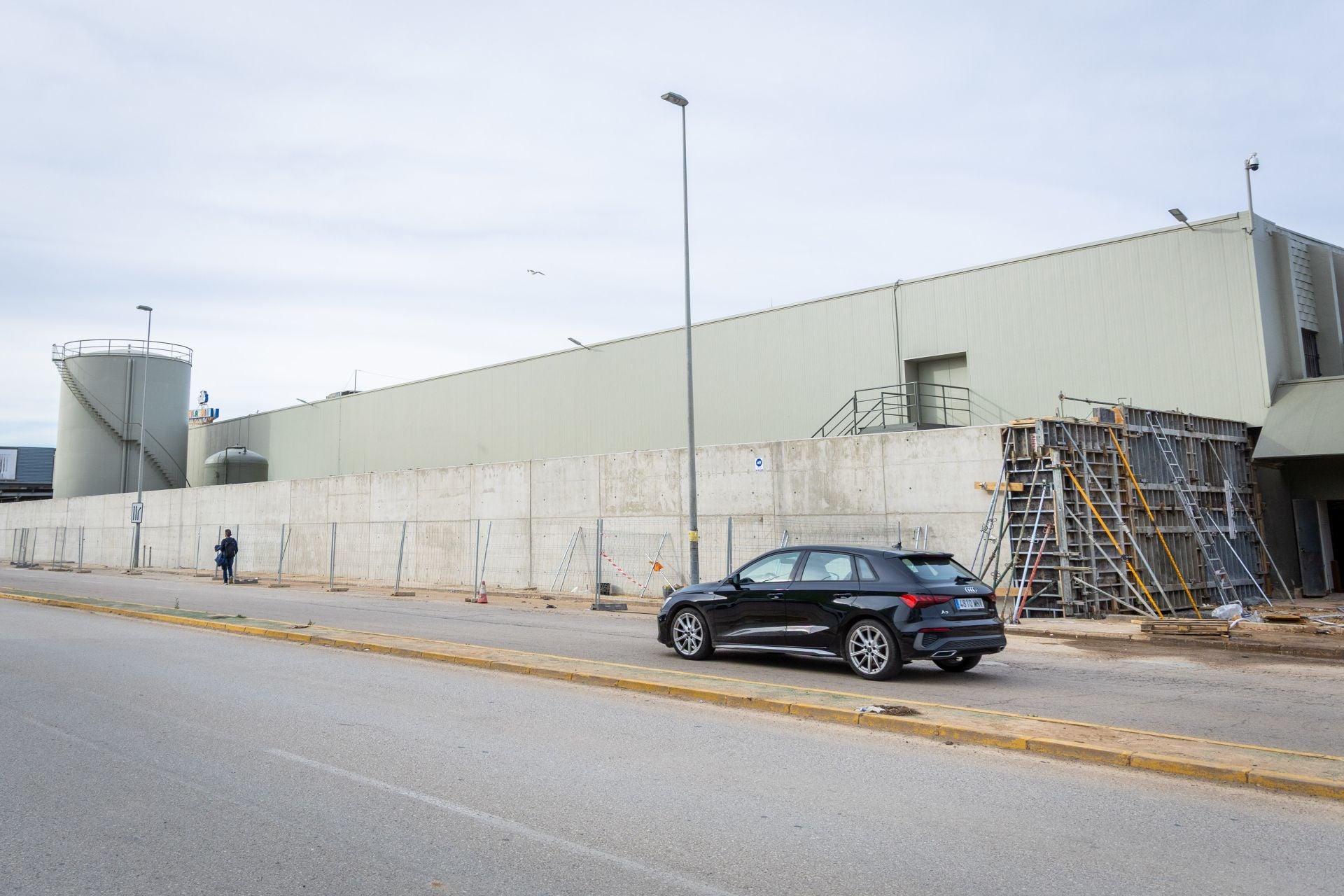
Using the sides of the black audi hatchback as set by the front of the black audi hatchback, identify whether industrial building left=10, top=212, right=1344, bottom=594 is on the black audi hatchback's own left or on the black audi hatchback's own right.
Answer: on the black audi hatchback's own right

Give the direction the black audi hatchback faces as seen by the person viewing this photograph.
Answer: facing away from the viewer and to the left of the viewer

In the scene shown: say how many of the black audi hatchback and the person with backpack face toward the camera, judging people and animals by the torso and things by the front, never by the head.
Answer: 0

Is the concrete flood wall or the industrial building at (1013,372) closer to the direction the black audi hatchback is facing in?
the concrete flood wall

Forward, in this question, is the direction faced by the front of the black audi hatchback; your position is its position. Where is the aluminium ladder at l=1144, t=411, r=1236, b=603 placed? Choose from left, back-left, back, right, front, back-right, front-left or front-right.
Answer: right

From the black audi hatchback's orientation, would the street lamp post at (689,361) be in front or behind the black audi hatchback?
in front

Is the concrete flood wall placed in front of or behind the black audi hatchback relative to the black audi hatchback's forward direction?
in front

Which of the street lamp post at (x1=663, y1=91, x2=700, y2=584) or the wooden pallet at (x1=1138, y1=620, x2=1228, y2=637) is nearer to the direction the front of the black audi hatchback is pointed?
the street lamp post
